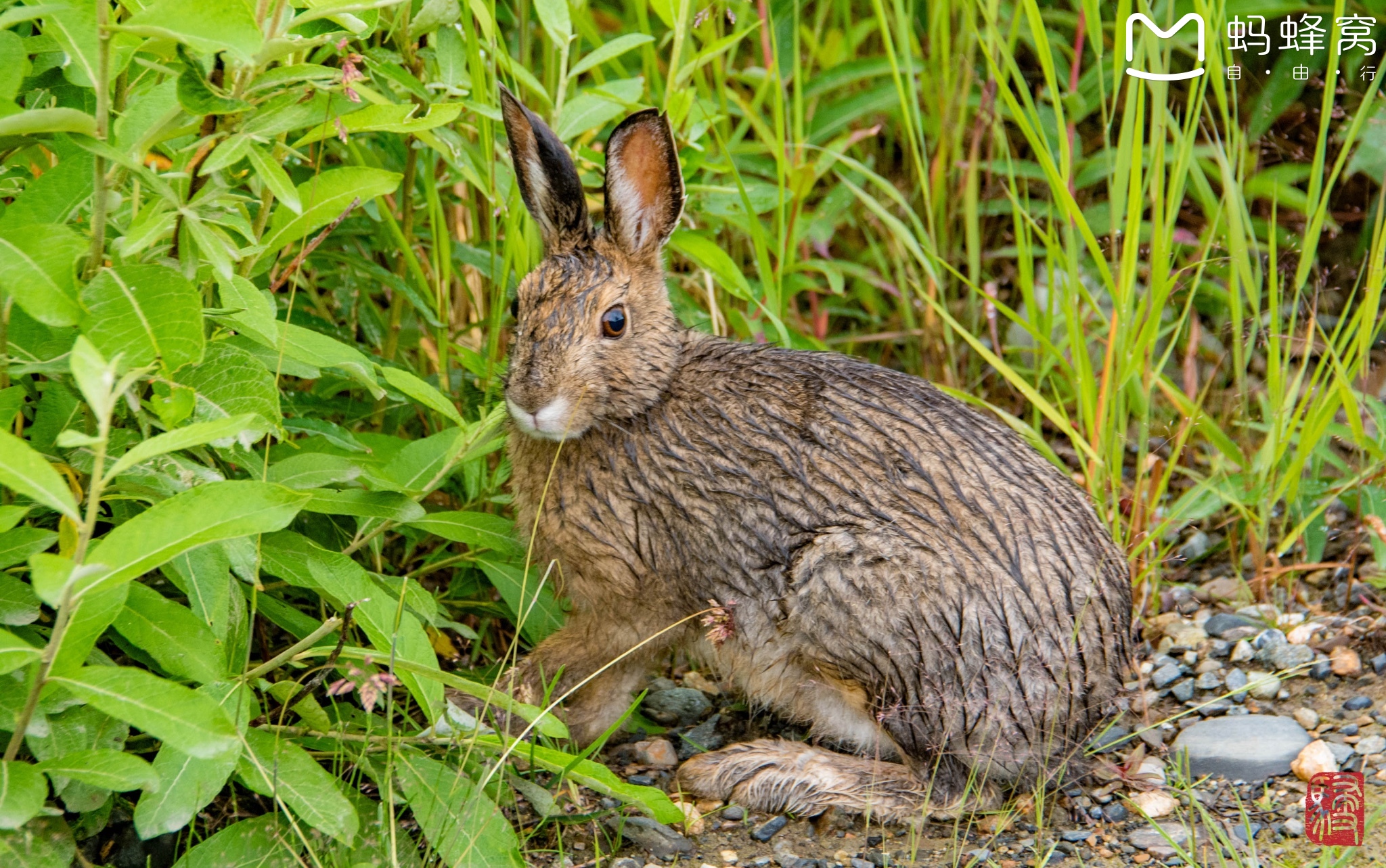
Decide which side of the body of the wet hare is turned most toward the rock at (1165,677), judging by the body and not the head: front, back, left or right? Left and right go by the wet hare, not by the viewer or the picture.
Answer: back

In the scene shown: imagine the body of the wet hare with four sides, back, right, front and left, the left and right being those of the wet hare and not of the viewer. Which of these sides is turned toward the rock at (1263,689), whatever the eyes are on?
back

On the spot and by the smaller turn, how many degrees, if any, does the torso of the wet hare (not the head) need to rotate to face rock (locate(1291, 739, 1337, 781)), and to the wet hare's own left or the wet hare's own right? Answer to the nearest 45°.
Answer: approximately 180°

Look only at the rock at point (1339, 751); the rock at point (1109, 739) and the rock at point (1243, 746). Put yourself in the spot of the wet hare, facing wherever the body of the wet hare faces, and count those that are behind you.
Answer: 3

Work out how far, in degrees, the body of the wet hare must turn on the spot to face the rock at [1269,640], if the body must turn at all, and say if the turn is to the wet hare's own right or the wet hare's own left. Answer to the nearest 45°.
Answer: approximately 180°

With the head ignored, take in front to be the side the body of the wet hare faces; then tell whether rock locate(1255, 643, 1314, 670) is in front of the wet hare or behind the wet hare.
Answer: behind

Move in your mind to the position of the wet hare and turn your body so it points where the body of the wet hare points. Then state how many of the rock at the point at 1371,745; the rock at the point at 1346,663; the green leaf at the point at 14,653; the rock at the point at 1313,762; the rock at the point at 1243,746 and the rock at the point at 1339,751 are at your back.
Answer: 5

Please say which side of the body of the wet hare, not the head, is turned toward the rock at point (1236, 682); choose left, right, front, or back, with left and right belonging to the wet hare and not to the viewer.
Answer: back

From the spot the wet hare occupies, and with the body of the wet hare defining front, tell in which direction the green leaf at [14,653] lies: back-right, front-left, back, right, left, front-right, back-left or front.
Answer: front-left

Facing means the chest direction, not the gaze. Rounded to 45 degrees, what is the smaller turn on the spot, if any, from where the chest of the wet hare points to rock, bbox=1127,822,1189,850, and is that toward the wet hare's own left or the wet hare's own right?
approximately 135° to the wet hare's own left

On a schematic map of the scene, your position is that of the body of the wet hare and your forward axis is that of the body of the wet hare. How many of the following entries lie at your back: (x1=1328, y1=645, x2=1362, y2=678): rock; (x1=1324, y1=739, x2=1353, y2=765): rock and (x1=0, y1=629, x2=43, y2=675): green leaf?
2

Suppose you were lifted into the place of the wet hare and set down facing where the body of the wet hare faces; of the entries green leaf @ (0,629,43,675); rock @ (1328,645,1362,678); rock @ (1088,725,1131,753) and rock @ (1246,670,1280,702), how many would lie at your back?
3

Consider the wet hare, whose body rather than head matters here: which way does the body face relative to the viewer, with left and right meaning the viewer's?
facing to the left of the viewer

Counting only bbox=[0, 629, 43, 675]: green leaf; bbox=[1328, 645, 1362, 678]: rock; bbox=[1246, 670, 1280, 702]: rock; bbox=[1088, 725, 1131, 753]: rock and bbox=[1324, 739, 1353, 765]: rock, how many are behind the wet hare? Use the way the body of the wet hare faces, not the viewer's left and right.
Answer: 4

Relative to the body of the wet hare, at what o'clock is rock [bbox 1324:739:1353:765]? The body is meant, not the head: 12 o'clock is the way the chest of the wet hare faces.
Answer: The rock is roughly at 6 o'clock from the wet hare.

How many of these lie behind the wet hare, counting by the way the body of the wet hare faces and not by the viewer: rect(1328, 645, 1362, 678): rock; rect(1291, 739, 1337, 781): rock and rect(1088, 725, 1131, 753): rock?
3

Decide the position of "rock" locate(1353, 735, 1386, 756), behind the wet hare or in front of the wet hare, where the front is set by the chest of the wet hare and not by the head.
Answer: behind
